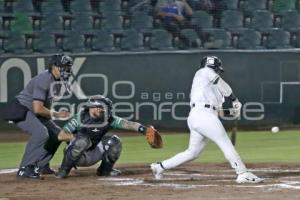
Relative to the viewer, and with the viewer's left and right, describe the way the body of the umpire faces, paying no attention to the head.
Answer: facing to the right of the viewer

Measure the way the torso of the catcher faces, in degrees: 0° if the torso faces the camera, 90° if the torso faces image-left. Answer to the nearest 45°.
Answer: approximately 315°

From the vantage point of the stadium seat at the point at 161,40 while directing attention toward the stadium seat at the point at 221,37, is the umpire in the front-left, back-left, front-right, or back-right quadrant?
back-right

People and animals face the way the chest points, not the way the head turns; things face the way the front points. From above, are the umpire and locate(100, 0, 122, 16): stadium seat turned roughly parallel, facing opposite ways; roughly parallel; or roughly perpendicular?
roughly perpendicular

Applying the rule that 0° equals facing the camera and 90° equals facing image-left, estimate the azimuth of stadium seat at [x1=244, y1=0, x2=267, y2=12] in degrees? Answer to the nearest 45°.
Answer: approximately 0°

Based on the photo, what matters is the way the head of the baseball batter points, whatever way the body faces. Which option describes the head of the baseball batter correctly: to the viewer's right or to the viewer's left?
to the viewer's right

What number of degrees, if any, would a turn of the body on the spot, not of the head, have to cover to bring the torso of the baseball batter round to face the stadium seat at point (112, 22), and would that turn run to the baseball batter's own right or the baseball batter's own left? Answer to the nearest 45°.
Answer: approximately 45° to the baseball batter's own left

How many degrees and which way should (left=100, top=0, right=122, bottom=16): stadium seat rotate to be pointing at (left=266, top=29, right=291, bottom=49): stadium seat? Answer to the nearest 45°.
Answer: approximately 90° to its left

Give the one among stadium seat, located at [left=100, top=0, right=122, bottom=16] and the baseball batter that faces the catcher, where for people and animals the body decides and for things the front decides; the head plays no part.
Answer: the stadium seat

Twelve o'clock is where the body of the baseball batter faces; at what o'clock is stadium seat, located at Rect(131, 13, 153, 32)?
The stadium seat is roughly at 10 o'clock from the baseball batter.

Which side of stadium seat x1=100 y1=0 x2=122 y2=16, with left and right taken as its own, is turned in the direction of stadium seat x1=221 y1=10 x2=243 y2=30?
left

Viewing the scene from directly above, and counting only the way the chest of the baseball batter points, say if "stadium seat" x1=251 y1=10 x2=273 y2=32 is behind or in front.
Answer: in front

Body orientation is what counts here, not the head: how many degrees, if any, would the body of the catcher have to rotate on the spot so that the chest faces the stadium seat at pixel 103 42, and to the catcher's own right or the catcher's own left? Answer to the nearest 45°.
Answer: approximately 135° to the catcher's own left
